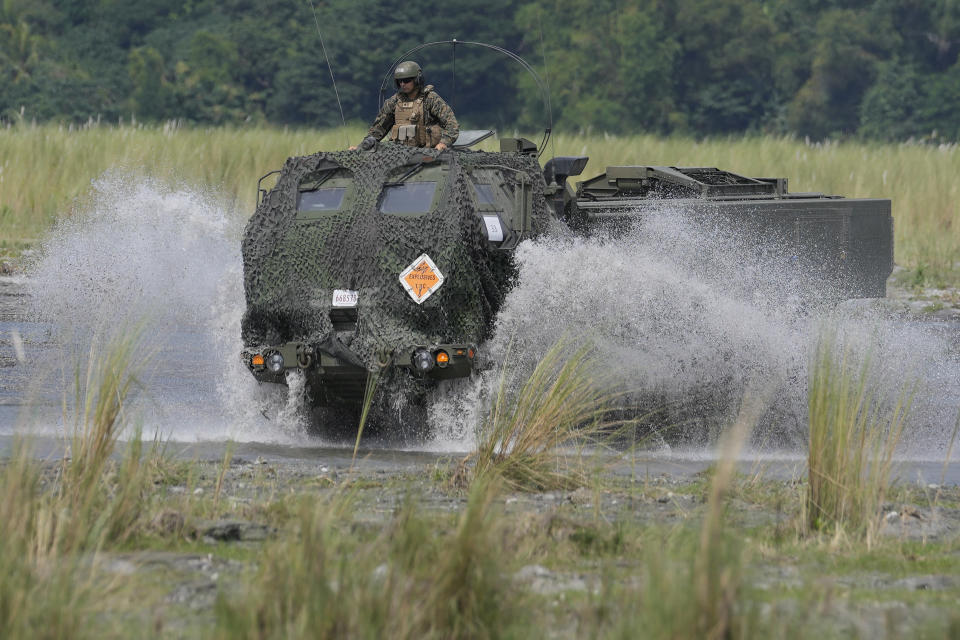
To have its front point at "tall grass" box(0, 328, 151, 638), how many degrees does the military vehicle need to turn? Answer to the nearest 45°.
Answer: approximately 45° to its left

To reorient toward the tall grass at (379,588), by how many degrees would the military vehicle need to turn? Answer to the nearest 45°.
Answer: approximately 45° to its left

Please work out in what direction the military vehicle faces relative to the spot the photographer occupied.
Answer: facing the viewer and to the left of the viewer

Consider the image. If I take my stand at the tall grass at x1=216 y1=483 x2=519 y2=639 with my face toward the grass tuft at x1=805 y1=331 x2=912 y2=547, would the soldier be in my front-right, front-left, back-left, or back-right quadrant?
front-left

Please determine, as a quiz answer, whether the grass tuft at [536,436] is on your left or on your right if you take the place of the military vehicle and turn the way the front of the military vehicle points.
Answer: on your left

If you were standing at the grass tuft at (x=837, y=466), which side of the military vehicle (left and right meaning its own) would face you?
left

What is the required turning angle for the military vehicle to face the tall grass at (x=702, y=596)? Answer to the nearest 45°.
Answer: approximately 45° to its left
